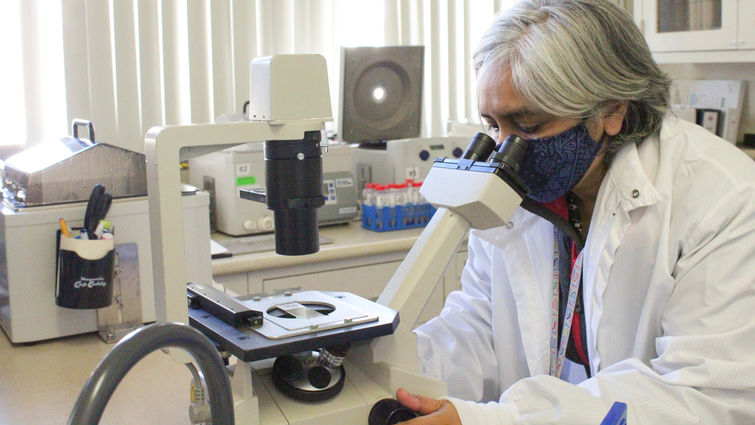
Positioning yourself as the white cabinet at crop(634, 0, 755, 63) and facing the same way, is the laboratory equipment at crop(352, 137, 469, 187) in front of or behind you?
in front

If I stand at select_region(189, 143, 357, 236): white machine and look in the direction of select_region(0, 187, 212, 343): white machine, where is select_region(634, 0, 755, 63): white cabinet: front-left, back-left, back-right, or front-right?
back-left

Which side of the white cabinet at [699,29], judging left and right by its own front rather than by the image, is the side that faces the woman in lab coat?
front

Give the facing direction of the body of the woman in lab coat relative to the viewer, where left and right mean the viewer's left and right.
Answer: facing the viewer and to the left of the viewer

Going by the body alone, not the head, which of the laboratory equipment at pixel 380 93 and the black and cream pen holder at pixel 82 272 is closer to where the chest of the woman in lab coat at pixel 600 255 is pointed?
the black and cream pen holder

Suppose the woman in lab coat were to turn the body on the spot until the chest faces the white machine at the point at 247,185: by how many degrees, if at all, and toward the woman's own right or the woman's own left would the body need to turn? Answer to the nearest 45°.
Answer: approximately 90° to the woman's own right

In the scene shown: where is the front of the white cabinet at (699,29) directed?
toward the camera

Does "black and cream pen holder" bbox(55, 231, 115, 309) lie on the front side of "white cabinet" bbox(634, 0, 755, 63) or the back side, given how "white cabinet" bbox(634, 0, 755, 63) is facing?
on the front side

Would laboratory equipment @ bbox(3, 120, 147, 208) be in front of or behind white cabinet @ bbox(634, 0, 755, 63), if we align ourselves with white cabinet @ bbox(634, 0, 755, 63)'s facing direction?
in front

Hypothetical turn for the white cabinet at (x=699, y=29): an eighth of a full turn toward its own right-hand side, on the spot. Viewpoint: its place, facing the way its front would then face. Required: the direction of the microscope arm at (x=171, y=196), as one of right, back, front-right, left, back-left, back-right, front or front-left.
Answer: front-left

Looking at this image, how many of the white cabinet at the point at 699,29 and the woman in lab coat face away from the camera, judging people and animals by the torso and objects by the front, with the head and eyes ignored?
0

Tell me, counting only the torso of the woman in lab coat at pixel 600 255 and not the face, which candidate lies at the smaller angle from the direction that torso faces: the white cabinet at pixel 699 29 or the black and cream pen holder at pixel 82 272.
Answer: the black and cream pen holder
